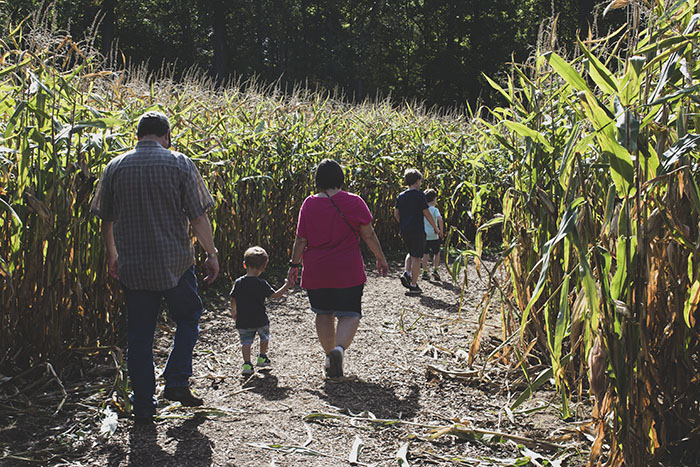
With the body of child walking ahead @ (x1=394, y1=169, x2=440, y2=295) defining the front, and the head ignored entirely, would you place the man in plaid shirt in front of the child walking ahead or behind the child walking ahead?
behind

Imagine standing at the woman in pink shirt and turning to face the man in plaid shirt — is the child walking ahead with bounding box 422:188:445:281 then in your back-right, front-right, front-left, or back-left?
back-right

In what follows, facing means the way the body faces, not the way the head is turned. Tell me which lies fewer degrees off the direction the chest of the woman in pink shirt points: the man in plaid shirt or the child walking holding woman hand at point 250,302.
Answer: the child walking holding woman hand

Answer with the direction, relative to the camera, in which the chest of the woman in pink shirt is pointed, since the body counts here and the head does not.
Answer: away from the camera

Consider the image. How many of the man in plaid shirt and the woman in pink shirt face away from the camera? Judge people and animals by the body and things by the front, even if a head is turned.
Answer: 2

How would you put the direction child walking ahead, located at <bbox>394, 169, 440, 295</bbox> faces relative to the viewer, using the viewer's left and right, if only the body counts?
facing away from the viewer and to the right of the viewer

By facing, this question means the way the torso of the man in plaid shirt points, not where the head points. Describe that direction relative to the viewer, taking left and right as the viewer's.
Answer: facing away from the viewer

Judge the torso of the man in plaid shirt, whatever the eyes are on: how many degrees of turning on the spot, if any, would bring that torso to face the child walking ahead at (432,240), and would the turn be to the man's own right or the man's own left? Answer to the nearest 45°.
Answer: approximately 45° to the man's own right

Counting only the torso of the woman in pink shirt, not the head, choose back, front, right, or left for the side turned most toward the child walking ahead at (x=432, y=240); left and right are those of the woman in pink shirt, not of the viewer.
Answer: front

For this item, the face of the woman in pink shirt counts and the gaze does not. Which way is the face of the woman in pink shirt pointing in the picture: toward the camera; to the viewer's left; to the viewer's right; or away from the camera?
away from the camera

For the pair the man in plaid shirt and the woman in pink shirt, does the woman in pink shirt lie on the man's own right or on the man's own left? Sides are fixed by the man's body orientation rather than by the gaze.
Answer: on the man's own right
